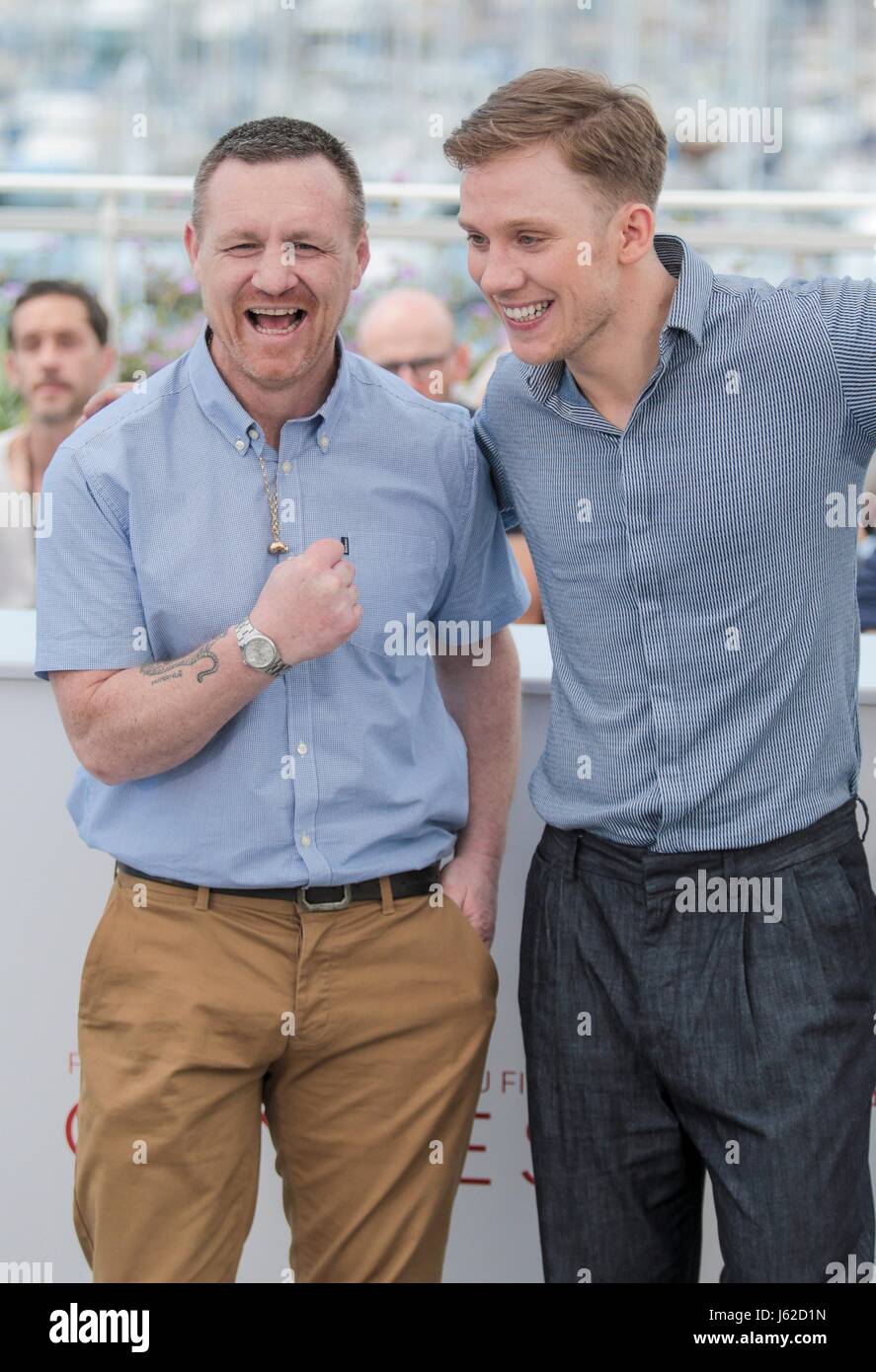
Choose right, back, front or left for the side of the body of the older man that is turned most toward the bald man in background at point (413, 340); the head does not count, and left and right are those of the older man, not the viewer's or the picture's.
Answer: back

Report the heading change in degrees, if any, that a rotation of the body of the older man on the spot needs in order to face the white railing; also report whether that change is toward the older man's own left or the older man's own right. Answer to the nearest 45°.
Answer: approximately 180°

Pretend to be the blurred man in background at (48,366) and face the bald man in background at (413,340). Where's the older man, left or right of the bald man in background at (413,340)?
right

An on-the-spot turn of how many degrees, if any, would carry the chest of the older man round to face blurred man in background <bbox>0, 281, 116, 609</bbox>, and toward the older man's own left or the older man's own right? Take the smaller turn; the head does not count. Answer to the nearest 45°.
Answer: approximately 180°

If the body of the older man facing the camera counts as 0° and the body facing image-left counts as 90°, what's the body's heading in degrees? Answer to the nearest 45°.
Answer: approximately 0°
